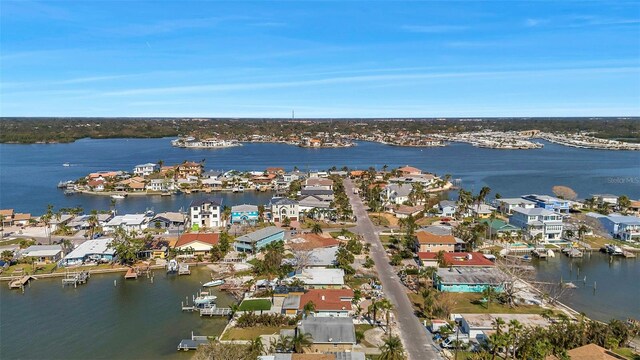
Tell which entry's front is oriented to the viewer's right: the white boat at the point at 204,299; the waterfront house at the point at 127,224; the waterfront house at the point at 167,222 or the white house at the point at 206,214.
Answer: the white boat

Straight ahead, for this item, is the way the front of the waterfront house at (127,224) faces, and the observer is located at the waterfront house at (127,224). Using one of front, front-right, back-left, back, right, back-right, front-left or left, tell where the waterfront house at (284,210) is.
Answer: left

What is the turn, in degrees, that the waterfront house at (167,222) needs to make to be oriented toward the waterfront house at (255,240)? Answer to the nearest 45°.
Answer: approximately 45° to its left

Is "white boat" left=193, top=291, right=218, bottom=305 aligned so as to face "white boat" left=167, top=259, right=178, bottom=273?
no

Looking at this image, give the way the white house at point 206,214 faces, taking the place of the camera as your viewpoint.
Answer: facing the viewer

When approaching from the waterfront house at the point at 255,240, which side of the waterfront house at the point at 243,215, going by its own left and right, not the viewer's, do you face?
front

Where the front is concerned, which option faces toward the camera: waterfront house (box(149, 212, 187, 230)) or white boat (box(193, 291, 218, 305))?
the waterfront house

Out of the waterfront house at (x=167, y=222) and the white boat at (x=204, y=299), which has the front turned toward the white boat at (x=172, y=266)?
the waterfront house

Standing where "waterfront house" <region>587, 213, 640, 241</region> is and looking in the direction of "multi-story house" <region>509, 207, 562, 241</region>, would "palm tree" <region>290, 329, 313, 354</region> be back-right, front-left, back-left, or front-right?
front-left

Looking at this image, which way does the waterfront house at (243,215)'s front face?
toward the camera

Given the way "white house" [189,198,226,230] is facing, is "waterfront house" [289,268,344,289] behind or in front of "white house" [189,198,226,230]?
in front

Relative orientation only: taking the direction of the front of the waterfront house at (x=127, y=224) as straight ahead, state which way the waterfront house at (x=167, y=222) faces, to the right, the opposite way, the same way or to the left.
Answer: the same way

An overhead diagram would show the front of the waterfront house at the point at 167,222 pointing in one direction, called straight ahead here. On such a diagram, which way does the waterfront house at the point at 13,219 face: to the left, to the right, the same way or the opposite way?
the same way

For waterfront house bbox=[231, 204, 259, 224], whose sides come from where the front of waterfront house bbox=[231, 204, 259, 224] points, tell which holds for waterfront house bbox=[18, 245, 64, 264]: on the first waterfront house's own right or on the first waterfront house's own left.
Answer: on the first waterfront house's own right

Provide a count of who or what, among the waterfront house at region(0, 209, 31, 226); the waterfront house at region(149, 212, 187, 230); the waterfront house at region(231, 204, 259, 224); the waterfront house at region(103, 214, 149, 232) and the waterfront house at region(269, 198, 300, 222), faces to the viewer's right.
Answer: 0

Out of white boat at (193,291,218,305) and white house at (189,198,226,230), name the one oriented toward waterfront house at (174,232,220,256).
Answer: the white house

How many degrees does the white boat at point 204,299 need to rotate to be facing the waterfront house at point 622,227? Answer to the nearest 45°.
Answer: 0° — it already faces it

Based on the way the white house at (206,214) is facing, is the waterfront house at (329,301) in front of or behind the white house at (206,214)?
in front
